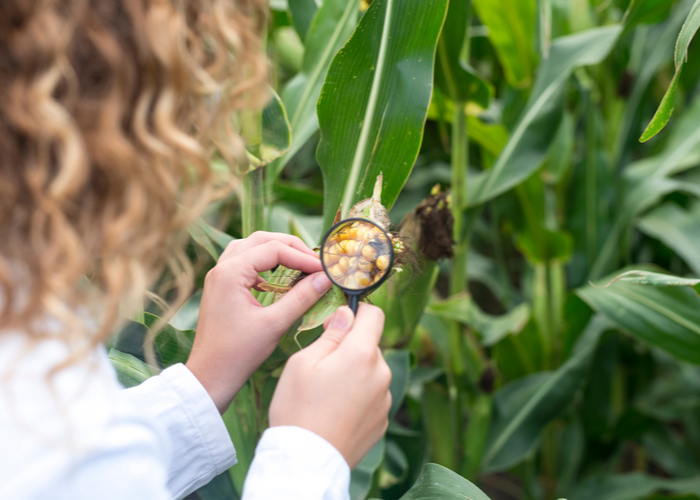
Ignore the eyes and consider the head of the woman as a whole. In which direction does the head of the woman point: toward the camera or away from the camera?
away from the camera

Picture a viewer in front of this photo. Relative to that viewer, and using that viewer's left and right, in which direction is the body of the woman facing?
facing away from the viewer and to the right of the viewer
